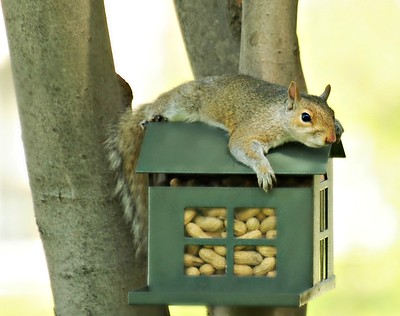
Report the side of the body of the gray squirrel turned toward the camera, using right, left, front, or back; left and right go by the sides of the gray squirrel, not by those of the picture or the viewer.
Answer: right

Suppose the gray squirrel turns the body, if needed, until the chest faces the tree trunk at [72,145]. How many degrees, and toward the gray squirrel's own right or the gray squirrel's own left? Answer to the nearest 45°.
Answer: approximately 180°
